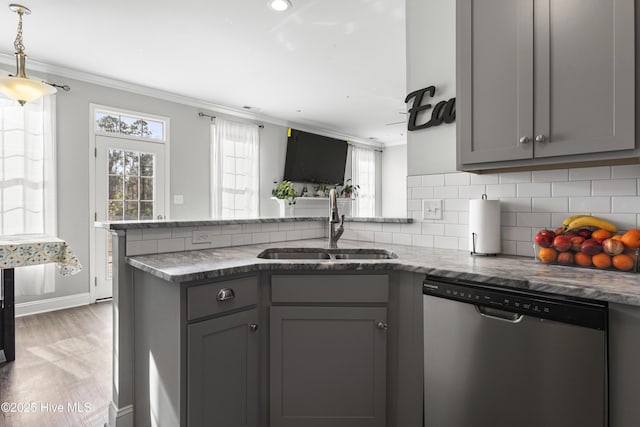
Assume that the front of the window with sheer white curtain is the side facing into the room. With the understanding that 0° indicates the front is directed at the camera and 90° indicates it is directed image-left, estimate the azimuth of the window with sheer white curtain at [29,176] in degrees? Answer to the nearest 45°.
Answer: approximately 0°

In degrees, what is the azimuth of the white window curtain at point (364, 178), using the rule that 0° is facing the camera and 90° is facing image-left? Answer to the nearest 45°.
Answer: approximately 315°

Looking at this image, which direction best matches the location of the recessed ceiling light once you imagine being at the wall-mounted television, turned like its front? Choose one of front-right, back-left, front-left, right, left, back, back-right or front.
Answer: front-right

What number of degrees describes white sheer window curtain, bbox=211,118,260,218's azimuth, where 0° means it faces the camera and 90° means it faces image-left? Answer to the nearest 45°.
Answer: approximately 315°

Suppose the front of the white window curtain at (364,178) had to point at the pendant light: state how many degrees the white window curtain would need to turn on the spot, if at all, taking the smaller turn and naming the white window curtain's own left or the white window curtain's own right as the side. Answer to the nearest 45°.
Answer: approximately 90° to the white window curtain's own right

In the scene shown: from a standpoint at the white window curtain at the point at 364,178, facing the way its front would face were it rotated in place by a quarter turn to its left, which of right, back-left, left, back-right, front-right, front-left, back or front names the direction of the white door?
back

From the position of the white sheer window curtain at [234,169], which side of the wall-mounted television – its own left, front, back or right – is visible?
right

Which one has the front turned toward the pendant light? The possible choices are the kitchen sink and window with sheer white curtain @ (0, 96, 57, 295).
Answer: the window with sheer white curtain

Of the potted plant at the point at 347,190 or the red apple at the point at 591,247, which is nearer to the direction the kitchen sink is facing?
the red apple

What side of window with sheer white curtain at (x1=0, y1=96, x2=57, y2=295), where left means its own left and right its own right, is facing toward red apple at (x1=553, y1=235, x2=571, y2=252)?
front

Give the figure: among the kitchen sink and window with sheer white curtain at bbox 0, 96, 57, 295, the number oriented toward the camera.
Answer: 2
